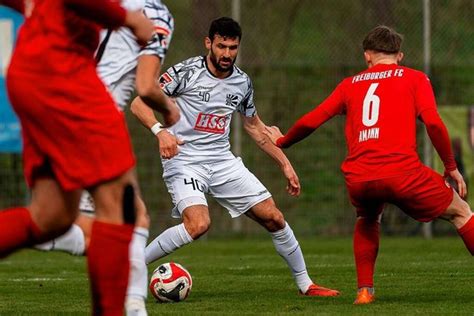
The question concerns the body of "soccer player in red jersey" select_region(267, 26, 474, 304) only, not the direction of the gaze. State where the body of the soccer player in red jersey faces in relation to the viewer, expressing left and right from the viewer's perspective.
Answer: facing away from the viewer

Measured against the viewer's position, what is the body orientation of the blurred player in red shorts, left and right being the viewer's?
facing to the right of the viewer

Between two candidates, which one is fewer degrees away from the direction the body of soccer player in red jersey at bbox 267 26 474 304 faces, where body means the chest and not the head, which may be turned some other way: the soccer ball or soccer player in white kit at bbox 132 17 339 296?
the soccer player in white kit

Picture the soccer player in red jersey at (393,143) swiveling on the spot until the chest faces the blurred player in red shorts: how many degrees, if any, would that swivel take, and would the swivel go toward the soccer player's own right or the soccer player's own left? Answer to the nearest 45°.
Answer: approximately 135° to the soccer player's own left

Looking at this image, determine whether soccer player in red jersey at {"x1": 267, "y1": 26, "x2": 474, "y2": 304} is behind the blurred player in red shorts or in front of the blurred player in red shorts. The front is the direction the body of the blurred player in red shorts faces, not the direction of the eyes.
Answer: in front

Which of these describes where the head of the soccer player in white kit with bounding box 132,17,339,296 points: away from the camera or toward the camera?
toward the camera

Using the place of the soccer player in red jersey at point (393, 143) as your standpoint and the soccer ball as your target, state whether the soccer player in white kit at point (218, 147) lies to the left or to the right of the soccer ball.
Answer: right
